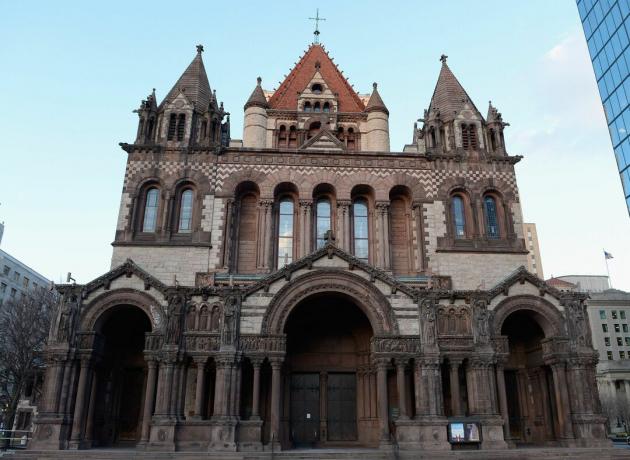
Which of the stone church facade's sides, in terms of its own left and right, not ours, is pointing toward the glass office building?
left

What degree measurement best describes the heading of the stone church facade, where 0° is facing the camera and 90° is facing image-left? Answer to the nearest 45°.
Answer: approximately 0°
